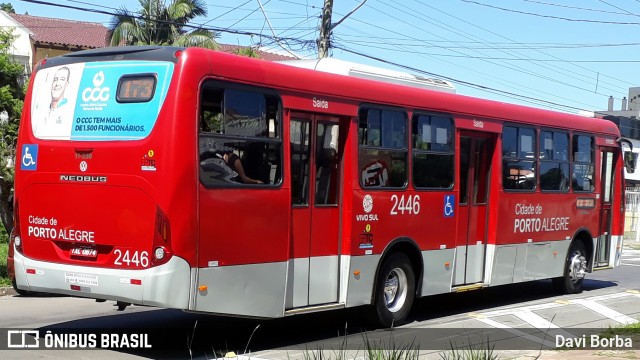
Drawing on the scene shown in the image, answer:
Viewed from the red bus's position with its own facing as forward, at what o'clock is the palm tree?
The palm tree is roughly at 10 o'clock from the red bus.

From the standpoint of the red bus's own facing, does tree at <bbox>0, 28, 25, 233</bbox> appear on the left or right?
on its left

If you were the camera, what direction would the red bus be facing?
facing away from the viewer and to the right of the viewer
